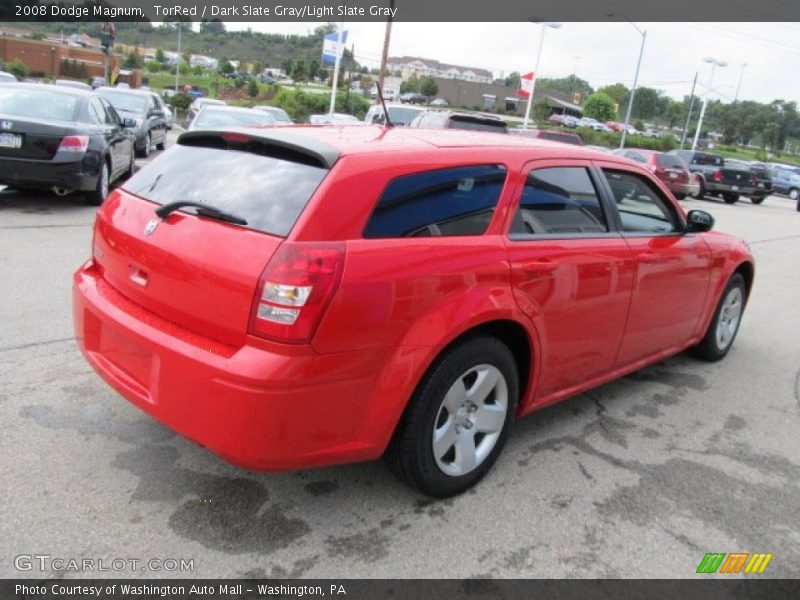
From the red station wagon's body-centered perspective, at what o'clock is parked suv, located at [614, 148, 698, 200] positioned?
The parked suv is roughly at 11 o'clock from the red station wagon.

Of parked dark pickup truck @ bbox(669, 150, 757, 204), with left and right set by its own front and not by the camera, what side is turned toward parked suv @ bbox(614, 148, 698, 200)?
left

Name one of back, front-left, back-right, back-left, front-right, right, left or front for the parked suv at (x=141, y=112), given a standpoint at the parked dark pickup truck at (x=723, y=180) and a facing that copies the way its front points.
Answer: left

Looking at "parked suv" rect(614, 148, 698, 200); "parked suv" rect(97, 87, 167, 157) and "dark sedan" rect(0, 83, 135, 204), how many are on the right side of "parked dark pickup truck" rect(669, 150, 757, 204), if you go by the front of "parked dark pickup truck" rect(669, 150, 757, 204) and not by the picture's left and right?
0

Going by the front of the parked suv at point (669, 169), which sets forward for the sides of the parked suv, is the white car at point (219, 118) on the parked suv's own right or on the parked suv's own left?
on the parked suv's own left

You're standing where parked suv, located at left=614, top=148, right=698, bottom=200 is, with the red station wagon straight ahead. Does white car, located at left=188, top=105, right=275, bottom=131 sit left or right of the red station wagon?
right

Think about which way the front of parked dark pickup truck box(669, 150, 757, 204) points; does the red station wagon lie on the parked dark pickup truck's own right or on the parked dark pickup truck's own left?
on the parked dark pickup truck's own left

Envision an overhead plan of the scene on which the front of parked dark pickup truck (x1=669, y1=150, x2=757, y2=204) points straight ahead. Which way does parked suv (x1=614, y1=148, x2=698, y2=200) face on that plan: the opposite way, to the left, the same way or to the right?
the same way

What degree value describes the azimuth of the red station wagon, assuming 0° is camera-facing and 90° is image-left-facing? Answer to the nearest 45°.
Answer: approximately 225°

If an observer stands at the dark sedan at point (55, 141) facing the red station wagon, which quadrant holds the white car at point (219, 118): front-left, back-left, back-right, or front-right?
back-left

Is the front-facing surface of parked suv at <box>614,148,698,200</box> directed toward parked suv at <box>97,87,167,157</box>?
no

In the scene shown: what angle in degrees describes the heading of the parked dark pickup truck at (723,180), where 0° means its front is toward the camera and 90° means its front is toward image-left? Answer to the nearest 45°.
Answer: approximately 135°

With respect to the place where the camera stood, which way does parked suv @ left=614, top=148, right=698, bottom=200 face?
facing away from the viewer and to the left of the viewer

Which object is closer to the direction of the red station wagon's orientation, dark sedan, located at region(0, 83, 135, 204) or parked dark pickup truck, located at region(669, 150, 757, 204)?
the parked dark pickup truck

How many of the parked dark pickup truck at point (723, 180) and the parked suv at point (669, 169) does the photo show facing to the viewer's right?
0

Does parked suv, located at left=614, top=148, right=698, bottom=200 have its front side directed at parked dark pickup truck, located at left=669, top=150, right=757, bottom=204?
no
